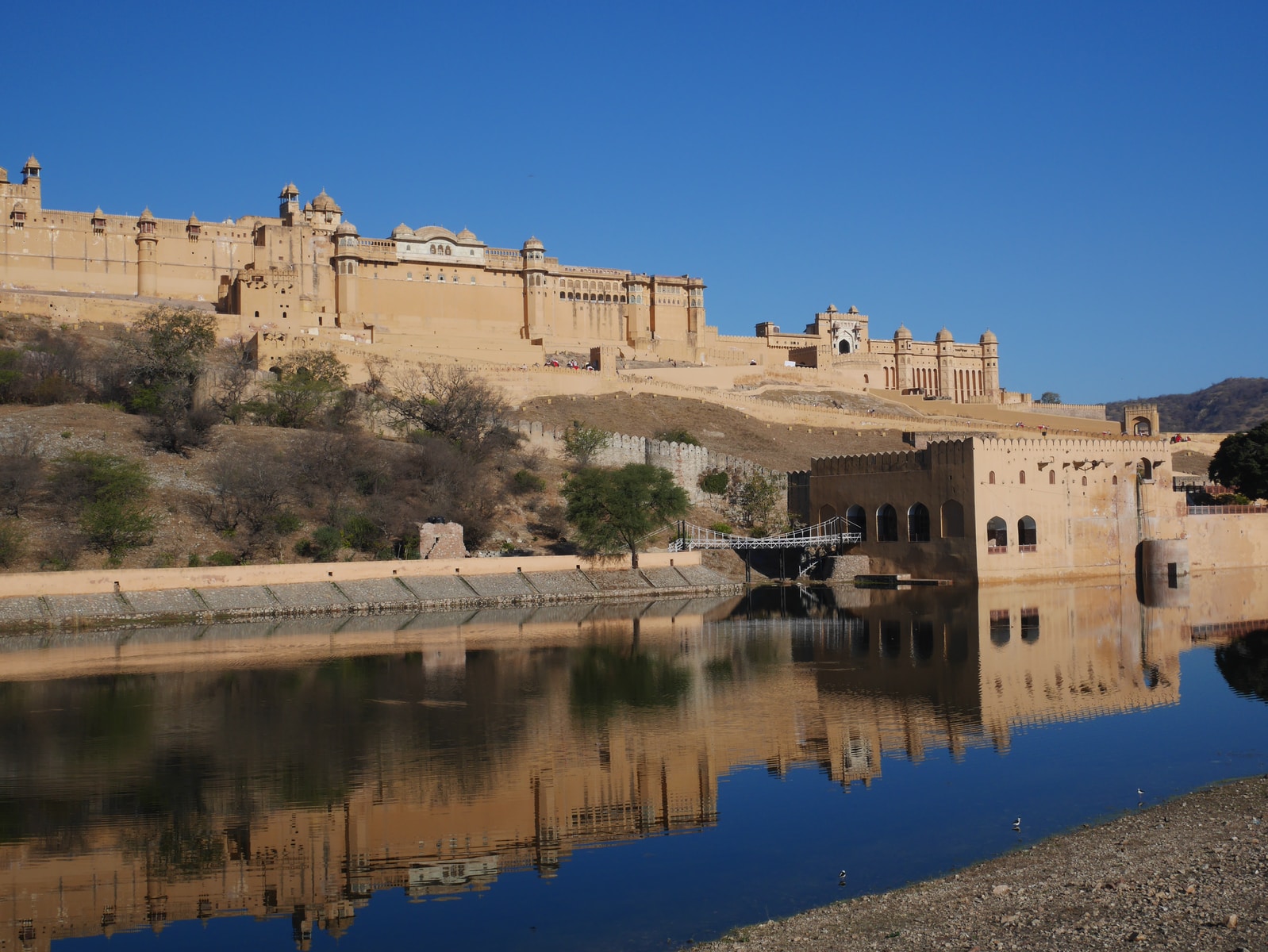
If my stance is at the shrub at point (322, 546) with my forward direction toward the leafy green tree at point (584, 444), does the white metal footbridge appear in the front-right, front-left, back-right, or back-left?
front-right

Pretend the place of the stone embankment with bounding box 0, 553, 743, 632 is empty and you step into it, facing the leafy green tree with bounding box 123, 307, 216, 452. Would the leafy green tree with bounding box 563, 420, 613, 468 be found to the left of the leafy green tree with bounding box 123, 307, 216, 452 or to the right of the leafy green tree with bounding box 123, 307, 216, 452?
right

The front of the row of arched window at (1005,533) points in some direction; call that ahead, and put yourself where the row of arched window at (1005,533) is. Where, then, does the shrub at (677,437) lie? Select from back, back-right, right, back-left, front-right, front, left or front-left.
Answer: back-right

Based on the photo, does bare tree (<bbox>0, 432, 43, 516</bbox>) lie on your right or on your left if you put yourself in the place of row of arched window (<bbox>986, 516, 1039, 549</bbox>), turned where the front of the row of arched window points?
on your right

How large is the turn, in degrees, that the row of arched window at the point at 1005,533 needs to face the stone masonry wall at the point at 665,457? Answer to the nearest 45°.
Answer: approximately 135° to its right

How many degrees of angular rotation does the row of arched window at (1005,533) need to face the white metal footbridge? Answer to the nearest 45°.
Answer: approximately 90° to its right

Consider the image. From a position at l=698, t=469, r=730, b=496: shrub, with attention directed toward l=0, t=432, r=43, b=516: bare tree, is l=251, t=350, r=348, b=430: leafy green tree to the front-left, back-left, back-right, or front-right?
front-right

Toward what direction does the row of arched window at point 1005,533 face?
toward the camera

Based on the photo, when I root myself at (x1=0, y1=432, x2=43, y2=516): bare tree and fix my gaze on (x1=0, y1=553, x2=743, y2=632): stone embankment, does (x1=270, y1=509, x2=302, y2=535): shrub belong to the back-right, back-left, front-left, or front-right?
front-left

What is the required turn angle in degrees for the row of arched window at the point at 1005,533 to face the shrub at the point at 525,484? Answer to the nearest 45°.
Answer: approximately 90° to its right

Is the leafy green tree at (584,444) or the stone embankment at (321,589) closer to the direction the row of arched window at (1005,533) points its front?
the stone embankment

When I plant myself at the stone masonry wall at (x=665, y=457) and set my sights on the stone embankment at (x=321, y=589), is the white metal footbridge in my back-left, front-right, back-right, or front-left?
front-left

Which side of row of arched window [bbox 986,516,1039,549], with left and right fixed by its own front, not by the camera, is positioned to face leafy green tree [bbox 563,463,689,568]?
right

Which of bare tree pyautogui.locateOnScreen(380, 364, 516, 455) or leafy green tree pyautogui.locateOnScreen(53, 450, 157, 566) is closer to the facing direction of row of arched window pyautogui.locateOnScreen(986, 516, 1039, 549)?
the leafy green tree

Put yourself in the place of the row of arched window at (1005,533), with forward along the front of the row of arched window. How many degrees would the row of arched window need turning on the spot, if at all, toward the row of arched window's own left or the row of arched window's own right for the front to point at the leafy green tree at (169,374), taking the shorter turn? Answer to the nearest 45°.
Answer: approximately 90° to the row of arched window's own right

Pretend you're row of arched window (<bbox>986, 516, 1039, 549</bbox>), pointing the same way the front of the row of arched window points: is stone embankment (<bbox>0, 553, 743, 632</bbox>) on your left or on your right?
on your right
